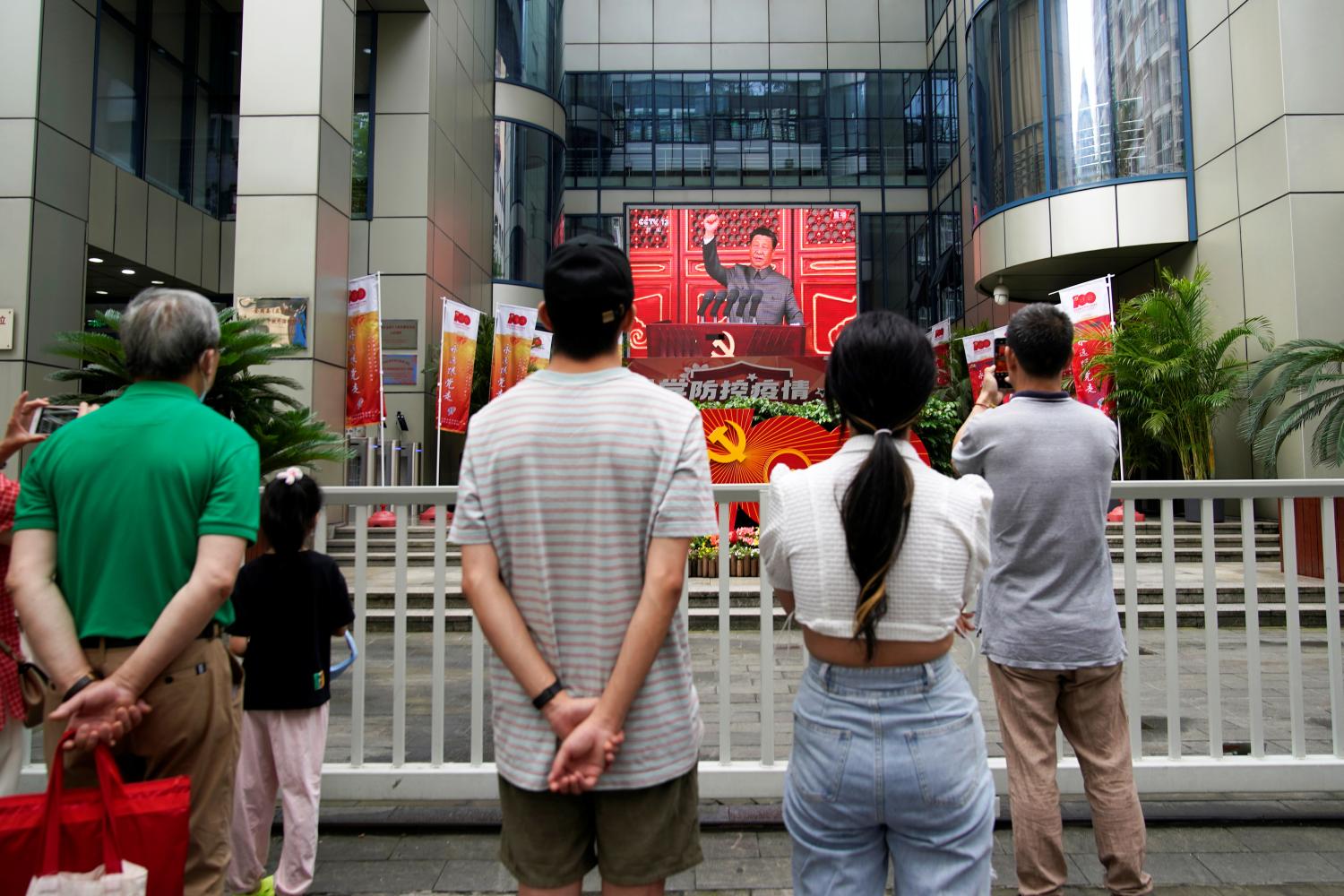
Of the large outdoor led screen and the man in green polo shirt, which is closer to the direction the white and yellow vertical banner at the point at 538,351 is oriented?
the man in green polo shirt

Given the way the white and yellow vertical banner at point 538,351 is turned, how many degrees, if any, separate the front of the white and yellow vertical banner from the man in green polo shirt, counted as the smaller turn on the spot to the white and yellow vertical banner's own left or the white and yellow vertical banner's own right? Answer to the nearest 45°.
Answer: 0° — it already faces them

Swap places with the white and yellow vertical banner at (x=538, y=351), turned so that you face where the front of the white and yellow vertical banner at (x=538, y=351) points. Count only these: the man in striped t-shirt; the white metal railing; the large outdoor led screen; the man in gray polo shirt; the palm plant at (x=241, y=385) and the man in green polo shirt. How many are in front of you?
5

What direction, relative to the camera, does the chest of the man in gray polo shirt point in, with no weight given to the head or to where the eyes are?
away from the camera

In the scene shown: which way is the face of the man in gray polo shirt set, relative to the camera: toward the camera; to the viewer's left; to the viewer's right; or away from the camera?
away from the camera

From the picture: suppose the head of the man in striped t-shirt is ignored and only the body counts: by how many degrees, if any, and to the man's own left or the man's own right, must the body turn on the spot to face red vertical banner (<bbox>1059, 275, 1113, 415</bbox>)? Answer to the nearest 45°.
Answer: approximately 45° to the man's own right

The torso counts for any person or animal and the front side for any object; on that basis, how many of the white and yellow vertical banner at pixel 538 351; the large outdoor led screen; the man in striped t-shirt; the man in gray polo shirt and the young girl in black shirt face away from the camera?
3

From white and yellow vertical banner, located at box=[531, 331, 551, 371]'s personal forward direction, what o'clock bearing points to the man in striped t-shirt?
The man in striped t-shirt is roughly at 12 o'clock from the white and yellow vertical banner.

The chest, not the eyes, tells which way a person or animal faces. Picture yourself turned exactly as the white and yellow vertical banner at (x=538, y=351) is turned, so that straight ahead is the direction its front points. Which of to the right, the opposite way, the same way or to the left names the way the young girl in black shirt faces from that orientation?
the opposite way

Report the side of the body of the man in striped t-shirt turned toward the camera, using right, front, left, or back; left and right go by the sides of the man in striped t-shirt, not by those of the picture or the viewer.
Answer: back

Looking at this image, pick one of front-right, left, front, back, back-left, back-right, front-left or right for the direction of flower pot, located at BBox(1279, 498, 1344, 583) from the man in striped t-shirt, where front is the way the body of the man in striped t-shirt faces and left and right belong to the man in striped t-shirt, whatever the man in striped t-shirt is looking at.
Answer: front-right

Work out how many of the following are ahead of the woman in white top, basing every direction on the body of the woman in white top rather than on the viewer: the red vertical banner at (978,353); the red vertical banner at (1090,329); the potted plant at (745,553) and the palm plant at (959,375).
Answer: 4

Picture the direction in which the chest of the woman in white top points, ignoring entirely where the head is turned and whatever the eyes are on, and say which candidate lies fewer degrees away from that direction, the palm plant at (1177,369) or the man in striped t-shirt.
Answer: the palm plant

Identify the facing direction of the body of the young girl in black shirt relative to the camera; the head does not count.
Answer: away from the camera

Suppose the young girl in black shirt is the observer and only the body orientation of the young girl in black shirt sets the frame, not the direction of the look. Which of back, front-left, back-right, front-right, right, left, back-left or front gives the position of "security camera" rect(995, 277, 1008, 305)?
front-right
